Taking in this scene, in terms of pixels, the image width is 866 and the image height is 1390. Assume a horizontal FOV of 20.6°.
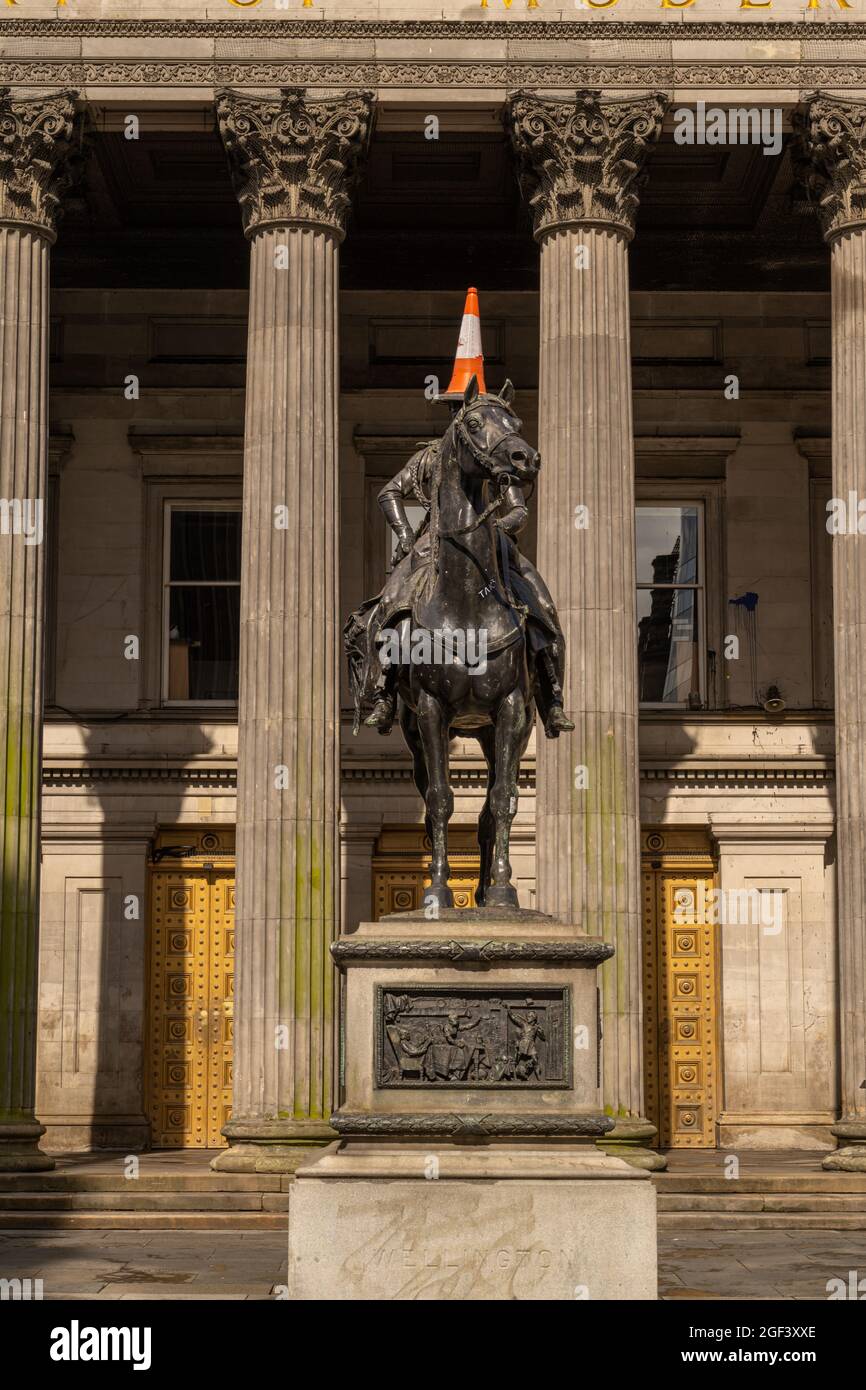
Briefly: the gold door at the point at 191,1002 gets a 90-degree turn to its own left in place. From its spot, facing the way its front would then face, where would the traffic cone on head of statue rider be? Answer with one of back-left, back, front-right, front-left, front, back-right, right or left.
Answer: right

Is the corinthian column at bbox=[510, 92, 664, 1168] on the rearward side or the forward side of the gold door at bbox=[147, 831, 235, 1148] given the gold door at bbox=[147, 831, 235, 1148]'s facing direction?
on the forward side

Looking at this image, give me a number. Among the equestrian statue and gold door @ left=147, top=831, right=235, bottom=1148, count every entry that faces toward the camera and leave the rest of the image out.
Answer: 2

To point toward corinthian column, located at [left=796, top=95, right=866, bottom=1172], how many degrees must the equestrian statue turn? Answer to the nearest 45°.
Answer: approximately 180°

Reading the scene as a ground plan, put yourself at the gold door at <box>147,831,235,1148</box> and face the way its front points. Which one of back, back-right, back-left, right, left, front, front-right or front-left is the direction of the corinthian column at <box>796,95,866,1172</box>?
front-left

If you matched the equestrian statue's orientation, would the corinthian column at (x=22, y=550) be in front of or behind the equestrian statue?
behind

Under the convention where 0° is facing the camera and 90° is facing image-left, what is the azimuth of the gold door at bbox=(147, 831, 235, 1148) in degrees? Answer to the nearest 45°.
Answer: approximately 0°

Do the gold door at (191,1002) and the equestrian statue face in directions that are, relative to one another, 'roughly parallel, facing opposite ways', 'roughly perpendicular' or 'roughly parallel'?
roughly parallel

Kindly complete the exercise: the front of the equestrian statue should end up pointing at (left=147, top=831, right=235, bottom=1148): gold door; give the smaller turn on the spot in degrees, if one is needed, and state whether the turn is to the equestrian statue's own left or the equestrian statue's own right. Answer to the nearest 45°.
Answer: approximately 180°

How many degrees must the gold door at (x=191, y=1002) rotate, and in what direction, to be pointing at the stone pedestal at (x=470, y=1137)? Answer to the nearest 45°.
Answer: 0° — it already faces it

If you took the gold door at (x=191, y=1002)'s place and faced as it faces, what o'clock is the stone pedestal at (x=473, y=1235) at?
The stone pedestal is roughly at 12 o'clock from the gold door.

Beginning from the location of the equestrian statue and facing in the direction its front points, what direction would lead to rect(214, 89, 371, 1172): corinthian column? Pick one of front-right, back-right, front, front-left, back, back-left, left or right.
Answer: back

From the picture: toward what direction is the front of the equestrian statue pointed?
toward the camera
